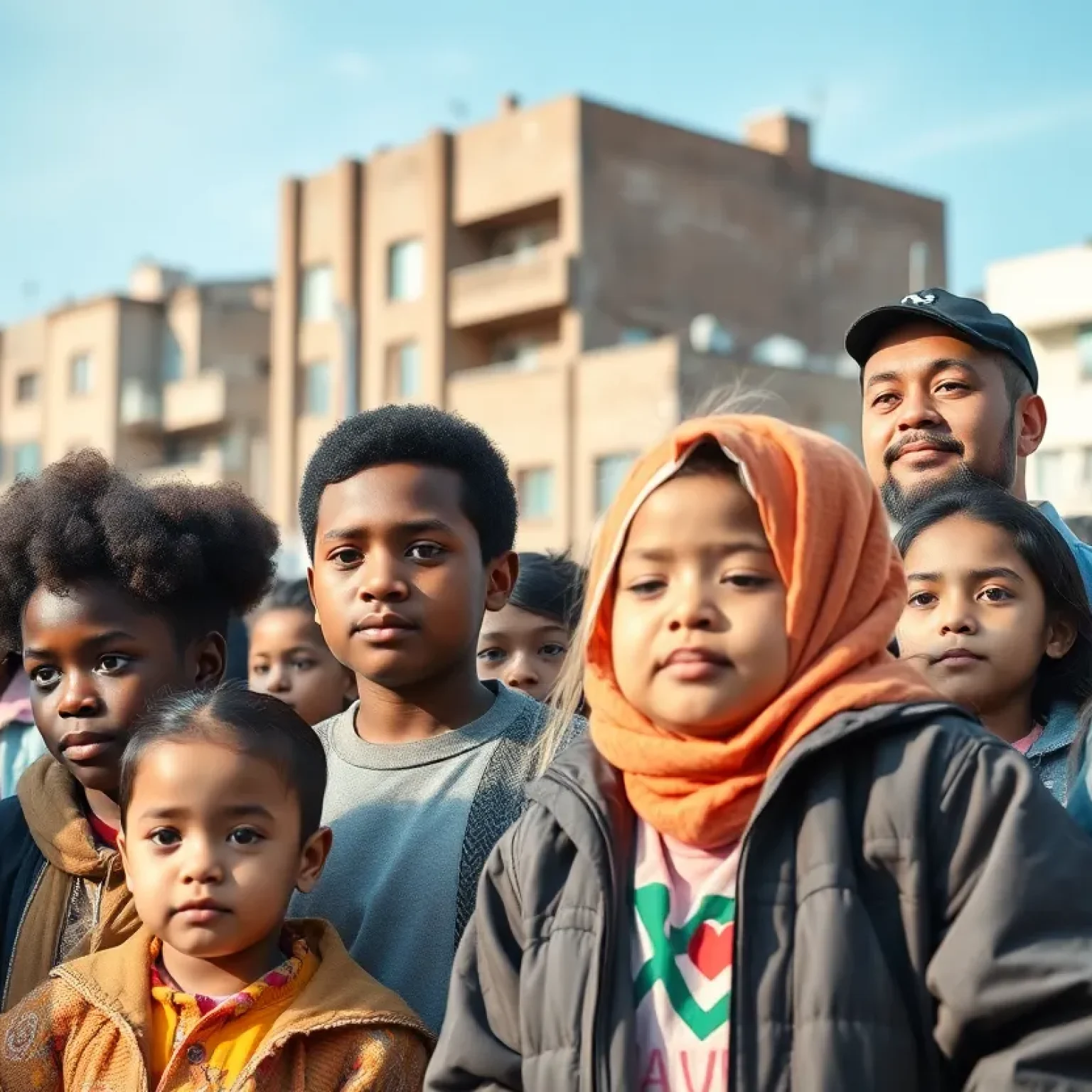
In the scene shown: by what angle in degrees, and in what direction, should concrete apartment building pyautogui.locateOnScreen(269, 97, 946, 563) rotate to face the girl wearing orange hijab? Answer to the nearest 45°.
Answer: approximately 45° to its left

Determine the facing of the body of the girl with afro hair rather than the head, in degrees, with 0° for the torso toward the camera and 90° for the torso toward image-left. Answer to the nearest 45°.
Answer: approximately 45°

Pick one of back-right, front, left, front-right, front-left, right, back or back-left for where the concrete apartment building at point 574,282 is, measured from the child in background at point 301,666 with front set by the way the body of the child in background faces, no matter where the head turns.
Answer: back-right

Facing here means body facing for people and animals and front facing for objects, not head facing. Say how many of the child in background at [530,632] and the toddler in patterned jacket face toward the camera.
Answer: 2

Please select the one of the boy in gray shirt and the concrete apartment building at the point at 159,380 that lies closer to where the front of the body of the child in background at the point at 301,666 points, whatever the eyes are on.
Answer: the boy in gray shirt

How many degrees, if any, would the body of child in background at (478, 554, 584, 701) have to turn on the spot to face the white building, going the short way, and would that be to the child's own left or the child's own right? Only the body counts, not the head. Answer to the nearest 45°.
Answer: approximately 180°

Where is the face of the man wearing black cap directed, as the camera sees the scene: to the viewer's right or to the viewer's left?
to the viewer's left

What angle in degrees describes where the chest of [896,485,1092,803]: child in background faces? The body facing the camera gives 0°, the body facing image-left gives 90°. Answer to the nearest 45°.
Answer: approximately 45°
